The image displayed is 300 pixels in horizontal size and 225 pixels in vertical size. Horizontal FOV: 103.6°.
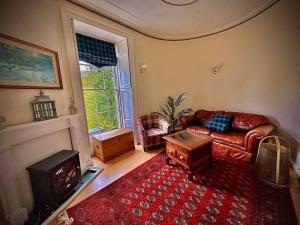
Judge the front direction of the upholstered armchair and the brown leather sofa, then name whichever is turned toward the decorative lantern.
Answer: the brown leather sofa

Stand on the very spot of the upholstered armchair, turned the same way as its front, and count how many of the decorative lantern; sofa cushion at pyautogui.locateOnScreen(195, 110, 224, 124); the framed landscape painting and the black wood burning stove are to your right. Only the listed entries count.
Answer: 3

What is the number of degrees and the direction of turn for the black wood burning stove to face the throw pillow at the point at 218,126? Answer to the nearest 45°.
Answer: approximately 45° to its left

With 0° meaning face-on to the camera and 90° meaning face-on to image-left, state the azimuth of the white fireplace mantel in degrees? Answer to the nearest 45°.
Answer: approximately 315°

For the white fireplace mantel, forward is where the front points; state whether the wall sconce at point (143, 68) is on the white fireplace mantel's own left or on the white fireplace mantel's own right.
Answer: on the white fireplace mantel's own left

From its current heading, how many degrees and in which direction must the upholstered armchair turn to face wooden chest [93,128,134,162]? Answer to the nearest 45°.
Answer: approximately 90° to its right
